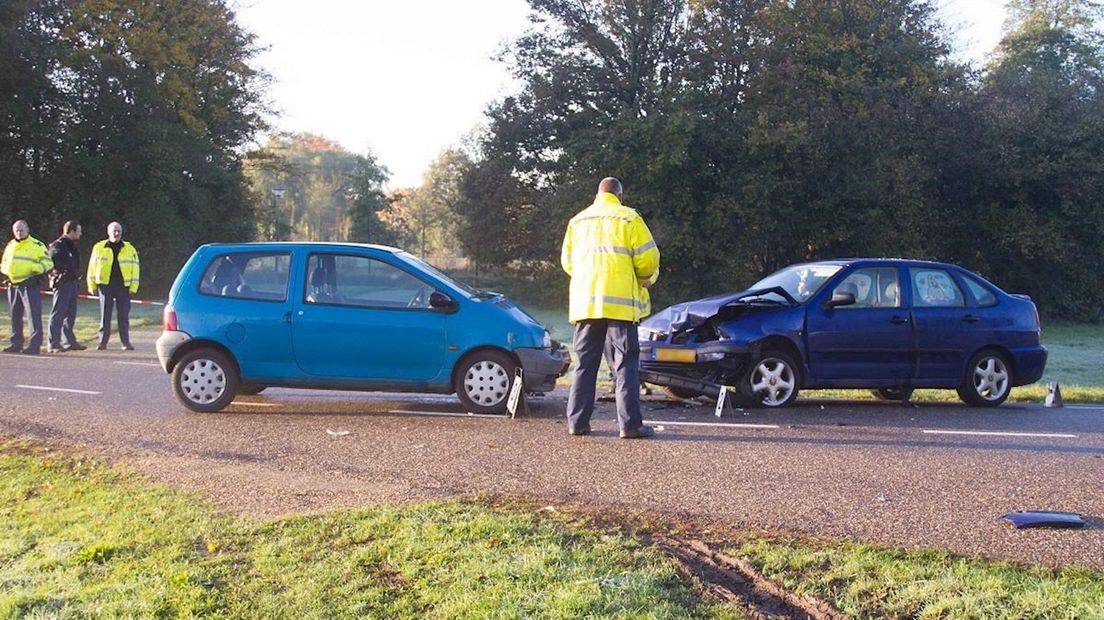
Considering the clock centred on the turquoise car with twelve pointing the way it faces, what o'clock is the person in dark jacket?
The person in dark jacket is roughly at 8 o'clock from the turquoise car.

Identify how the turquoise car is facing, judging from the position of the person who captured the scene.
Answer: facing to the right of the viewer

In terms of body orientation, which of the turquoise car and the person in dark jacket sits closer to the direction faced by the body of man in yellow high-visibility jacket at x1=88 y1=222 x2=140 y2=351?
the turquoise car

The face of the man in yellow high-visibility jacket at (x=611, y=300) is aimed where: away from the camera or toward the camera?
away from the camera

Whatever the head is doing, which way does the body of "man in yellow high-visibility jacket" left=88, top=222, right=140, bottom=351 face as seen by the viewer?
toward the camera

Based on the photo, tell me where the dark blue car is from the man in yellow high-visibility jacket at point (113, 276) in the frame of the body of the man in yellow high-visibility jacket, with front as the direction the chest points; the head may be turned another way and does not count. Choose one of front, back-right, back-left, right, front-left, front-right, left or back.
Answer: front-left

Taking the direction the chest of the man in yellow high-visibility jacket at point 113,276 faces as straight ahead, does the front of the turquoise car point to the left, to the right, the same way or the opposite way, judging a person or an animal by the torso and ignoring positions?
to the left

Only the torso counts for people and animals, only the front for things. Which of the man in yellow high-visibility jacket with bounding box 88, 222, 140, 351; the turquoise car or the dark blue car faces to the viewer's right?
the turquoise car

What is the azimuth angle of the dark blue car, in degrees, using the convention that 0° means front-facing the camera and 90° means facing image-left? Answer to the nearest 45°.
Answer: approximately 45°

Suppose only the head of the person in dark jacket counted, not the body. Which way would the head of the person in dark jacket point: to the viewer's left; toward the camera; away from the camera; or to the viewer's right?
to the viewer's right

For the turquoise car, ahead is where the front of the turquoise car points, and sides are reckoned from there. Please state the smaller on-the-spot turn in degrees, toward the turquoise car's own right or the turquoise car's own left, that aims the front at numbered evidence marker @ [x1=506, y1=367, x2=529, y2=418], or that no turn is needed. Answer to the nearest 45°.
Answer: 0° — it already faces it
